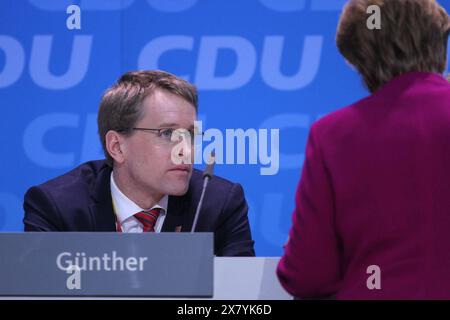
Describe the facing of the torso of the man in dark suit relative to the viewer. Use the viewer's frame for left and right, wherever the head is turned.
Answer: facing the viewer and to the right of the viewer

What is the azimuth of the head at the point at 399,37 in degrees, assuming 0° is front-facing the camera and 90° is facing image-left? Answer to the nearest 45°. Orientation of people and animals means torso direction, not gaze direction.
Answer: approximately 180°
